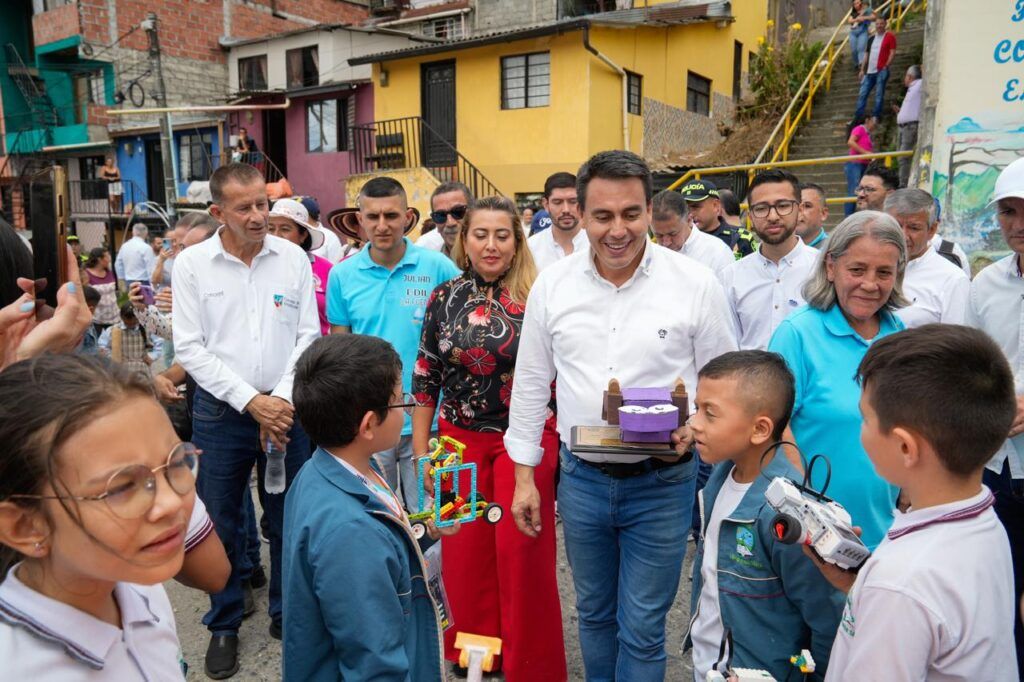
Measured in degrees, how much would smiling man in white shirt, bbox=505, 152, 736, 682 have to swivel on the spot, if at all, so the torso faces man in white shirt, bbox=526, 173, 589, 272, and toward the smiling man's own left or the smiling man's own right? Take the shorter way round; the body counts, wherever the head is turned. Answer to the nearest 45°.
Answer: approximately 180°

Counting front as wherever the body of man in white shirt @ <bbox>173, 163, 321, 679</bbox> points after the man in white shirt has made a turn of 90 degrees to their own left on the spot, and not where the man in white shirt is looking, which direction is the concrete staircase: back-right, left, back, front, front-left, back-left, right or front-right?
front

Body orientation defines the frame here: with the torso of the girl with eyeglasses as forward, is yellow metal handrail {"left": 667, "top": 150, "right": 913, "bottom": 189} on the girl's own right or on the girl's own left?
on the girl's own left

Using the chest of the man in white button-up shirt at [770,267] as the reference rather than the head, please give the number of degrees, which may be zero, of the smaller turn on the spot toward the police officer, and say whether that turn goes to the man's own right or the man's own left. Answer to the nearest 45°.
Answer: approximately 180°

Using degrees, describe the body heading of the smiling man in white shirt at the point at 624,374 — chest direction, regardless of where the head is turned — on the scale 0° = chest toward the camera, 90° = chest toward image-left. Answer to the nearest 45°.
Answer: approximately 0°

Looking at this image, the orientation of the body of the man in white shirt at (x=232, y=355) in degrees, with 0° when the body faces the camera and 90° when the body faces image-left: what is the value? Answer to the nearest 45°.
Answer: approximately 315°

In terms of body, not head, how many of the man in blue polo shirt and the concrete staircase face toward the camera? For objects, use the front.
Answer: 2
